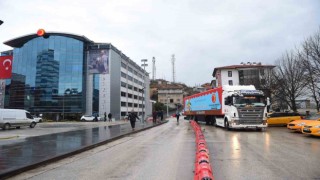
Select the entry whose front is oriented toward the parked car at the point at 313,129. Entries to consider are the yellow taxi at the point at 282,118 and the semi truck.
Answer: the semi truck

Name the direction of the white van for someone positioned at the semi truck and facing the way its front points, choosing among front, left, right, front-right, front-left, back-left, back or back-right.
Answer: back-right

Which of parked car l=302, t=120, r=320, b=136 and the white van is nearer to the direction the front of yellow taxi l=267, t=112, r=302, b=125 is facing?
the white van

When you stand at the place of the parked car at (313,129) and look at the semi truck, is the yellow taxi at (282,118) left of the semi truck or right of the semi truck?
right

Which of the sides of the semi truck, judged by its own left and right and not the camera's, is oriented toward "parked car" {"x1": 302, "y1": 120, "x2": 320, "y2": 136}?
front

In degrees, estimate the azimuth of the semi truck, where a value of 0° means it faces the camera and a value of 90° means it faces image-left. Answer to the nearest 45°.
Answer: approximately 315°

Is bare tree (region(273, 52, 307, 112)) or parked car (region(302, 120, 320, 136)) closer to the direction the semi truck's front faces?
the parked car

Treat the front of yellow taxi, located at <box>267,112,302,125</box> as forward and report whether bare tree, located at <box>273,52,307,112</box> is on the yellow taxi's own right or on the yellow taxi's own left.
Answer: on the yellow taxi's own right

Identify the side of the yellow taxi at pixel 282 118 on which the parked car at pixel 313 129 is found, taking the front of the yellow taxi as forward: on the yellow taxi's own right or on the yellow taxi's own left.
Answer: on the yellow taxi's own left

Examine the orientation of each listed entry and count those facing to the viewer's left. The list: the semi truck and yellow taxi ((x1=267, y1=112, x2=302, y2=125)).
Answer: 1

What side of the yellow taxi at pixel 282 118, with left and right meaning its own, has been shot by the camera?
left

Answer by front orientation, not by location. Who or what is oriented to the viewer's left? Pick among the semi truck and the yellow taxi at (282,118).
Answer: the yellow taxi

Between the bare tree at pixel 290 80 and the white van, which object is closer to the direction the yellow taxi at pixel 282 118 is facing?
the white van
